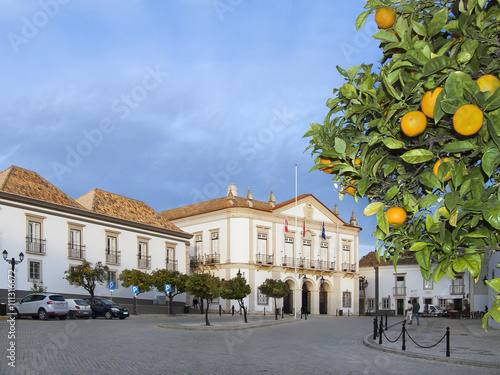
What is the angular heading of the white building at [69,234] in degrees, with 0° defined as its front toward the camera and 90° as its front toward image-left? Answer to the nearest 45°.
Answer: approximately 315°

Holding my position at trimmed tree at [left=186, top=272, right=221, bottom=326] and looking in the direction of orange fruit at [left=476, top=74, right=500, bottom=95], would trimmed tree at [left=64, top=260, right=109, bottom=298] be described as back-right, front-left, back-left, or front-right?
back-right

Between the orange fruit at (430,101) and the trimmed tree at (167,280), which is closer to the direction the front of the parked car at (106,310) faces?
the orange fruit

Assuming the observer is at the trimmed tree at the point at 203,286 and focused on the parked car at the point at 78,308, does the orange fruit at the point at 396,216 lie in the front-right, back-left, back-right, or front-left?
back-left

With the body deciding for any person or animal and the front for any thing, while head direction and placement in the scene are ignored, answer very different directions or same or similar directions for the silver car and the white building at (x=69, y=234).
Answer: very different directions

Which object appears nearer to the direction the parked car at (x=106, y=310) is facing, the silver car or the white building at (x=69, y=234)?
the silver car
